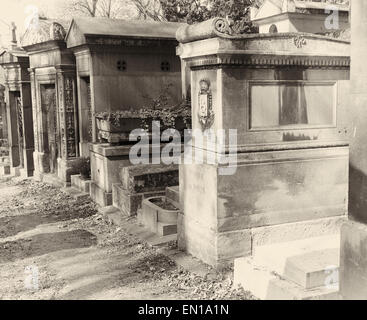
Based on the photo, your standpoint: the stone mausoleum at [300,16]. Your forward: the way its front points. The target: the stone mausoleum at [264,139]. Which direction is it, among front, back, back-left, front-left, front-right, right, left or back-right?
front-left

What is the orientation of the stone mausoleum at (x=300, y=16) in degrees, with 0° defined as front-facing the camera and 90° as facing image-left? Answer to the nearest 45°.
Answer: approximately 45°

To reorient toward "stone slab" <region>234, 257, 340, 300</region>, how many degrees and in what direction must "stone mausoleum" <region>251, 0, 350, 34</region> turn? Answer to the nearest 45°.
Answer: approximately 45° to its left

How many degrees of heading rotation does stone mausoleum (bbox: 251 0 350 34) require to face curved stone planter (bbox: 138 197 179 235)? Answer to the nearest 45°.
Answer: approximately 45° to its left

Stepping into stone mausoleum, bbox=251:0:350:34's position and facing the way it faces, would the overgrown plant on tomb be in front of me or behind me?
in front

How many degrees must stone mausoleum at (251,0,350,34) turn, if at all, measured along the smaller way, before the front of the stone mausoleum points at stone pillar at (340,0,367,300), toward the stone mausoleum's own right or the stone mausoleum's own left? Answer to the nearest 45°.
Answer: approximately 45° to the stone mausoleum's own left

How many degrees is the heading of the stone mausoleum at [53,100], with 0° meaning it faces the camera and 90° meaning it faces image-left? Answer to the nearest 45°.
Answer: approximately 45°

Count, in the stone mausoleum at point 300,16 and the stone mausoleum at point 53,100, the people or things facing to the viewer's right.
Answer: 0

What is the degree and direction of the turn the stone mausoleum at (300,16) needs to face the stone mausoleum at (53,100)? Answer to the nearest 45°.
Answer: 0° — it already faces it
